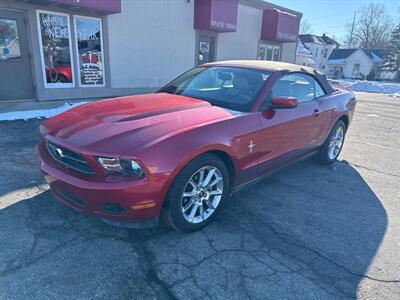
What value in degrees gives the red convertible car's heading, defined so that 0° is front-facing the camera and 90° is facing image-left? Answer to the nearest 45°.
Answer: approximately 45°
